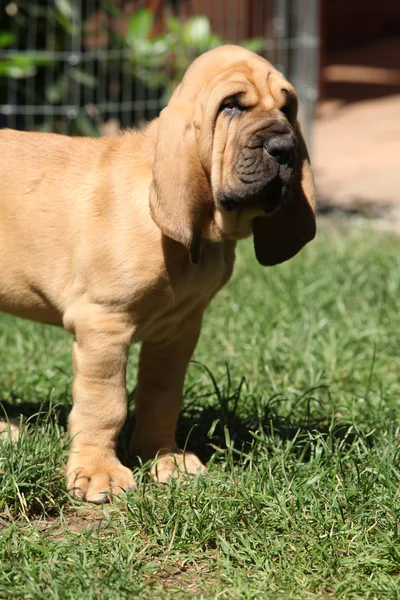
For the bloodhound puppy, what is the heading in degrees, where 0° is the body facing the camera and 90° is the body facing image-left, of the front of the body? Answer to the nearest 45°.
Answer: approximately 315°

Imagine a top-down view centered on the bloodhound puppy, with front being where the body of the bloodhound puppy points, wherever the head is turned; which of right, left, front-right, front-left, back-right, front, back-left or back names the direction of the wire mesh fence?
back-left
